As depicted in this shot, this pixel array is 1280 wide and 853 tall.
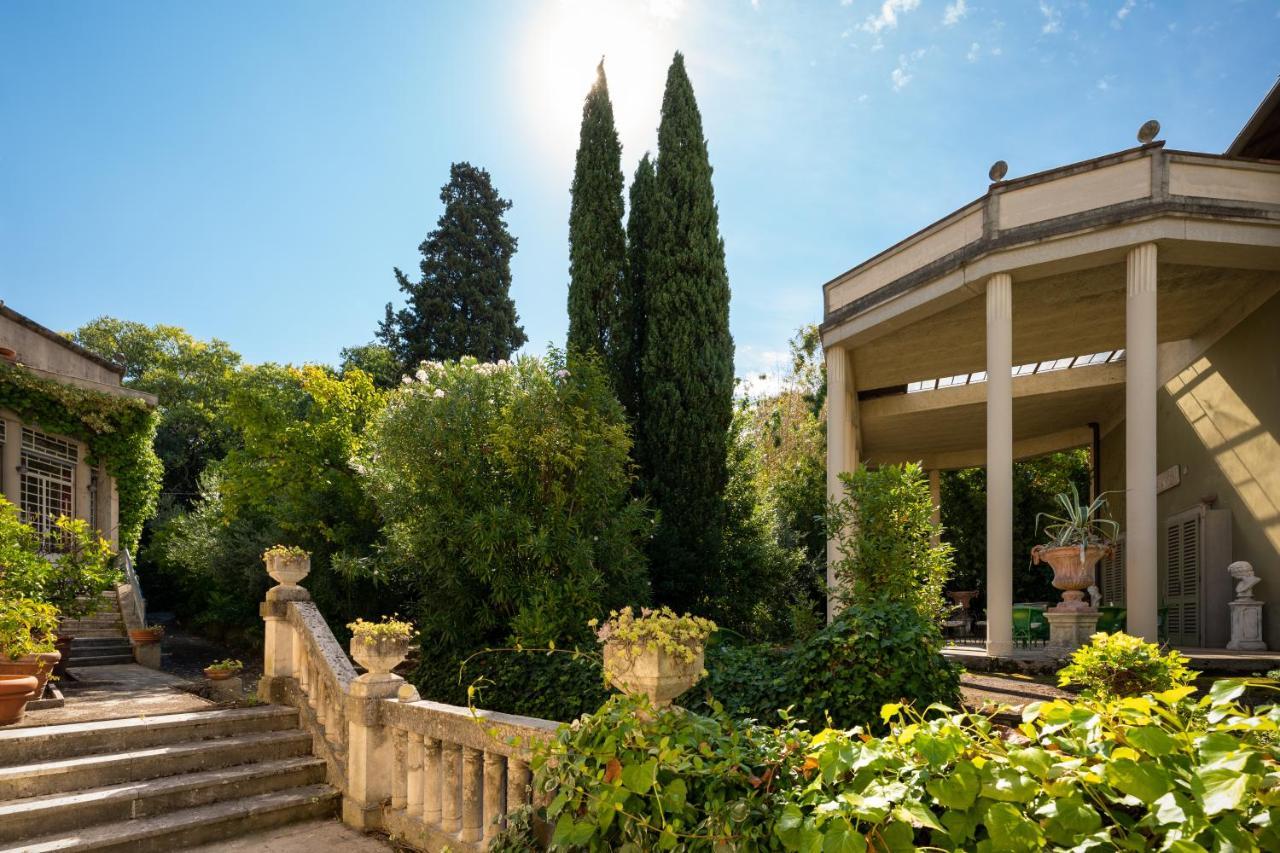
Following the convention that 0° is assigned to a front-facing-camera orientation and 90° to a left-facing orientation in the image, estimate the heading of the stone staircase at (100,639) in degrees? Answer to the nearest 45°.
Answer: approximately 0°

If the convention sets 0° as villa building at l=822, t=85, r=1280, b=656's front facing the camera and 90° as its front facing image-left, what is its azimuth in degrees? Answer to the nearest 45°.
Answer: approximately 45°

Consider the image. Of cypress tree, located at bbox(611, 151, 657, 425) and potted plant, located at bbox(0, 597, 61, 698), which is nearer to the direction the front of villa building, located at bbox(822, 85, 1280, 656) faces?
the potted plant

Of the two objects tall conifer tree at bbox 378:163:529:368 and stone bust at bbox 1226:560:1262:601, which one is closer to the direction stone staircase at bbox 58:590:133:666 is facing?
the stone bust

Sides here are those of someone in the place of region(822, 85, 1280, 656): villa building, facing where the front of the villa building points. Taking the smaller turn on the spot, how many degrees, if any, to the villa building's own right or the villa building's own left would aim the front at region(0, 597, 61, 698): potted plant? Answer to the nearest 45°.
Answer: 0° — it already faces it

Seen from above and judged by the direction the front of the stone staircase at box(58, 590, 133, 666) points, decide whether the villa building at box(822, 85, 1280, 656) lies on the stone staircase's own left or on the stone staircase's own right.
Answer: on the stone staircase's own left
